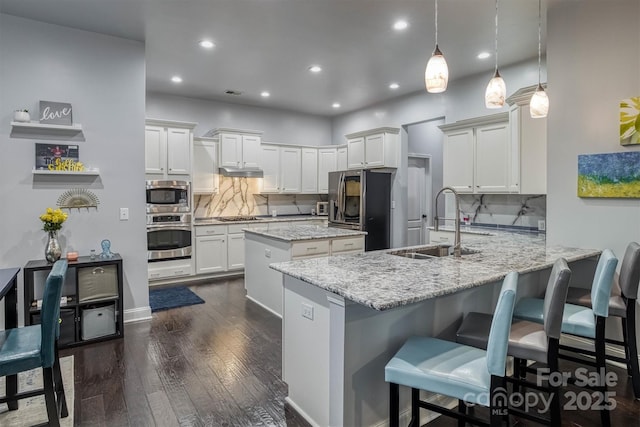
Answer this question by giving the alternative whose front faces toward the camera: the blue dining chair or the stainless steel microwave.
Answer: the stainless steel microwave

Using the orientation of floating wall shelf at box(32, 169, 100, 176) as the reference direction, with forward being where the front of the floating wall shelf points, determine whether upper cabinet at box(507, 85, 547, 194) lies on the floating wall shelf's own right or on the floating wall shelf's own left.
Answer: on the floating wall shelf's own left

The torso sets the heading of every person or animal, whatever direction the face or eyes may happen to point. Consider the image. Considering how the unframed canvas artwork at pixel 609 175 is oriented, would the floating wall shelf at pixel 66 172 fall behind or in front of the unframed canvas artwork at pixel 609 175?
in front

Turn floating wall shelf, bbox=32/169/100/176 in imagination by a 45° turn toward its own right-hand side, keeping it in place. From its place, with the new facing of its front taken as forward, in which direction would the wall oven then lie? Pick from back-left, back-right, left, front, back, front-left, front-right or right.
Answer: back

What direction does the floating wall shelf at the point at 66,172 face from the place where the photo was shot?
facing the viewer

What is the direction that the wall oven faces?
toward the camera

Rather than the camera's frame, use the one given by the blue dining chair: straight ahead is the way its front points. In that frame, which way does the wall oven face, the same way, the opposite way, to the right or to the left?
to the left

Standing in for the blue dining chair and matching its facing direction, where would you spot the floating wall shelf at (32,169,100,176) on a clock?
The floating wall shelf is roughly at 3 o'clock from the blue dining chair.

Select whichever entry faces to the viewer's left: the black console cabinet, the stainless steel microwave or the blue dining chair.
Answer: the blue dining chair

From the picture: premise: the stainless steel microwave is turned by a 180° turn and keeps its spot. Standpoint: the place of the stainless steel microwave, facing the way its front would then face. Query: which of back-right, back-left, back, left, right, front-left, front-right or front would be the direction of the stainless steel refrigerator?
right

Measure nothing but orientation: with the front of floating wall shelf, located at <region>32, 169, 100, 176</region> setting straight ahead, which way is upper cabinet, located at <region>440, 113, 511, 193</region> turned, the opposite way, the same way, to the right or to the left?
to the right

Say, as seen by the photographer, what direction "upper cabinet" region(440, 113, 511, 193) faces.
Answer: facing the viewer and to the left of the viewer

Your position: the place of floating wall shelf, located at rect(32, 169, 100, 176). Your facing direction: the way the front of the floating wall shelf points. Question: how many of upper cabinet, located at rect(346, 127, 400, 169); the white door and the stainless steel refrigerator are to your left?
3

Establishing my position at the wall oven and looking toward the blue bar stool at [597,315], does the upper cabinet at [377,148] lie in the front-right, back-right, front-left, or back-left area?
front-left

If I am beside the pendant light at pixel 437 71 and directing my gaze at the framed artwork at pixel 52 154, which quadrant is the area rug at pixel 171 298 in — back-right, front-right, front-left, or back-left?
front-right

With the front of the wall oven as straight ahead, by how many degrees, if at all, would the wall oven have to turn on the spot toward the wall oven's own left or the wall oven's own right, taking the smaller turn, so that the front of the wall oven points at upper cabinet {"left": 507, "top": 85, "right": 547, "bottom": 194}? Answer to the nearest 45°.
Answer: approximately 45° to the wall oven's own left

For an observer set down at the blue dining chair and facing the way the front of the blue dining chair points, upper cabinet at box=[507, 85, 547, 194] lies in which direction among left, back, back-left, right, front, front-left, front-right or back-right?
back
